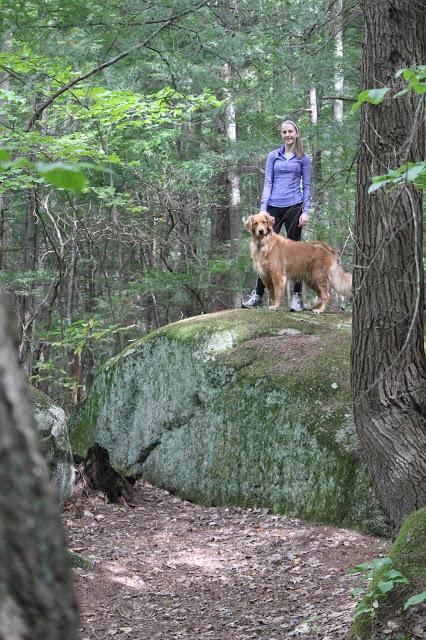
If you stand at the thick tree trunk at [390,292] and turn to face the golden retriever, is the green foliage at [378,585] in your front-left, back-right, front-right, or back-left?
back-left

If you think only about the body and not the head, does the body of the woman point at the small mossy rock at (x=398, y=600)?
yes

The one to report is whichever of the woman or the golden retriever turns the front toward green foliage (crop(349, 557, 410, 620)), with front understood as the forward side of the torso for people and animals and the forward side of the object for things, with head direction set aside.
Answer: the woman

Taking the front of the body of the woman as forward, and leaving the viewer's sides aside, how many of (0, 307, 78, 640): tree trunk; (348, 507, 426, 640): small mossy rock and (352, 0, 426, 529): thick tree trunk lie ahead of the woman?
3

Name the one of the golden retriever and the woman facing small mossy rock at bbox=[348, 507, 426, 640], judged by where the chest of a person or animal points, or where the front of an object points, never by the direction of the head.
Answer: the woman

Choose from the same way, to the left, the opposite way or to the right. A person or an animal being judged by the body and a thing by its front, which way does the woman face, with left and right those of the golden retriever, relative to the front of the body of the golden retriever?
to the left

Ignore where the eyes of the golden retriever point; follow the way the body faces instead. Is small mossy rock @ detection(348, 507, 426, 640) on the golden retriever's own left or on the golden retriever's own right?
on the golden retriever's own left

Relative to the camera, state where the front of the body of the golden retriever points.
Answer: to the viewer's left

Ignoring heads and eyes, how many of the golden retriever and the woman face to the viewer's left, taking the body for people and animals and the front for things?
1
